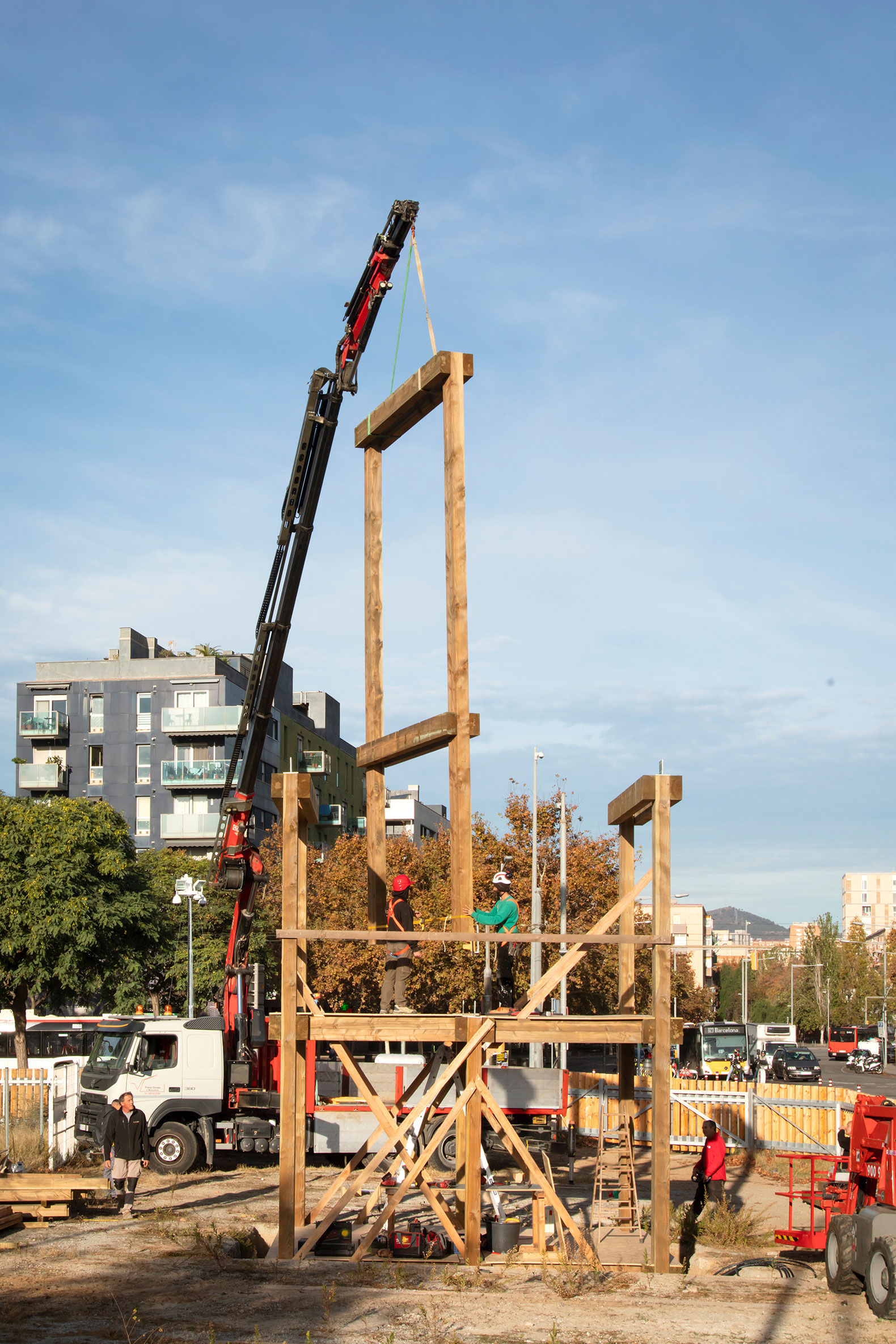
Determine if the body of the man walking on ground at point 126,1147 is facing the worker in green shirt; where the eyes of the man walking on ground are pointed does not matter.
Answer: no

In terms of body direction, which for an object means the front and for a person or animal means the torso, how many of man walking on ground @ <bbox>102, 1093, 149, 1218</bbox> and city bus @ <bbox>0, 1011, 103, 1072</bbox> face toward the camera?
1

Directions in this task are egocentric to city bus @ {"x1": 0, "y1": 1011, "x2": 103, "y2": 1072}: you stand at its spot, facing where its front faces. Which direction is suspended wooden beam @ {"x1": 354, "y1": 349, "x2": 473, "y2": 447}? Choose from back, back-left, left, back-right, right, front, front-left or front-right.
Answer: right

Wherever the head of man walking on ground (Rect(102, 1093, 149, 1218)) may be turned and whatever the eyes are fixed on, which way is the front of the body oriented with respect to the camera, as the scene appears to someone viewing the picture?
toward the camera

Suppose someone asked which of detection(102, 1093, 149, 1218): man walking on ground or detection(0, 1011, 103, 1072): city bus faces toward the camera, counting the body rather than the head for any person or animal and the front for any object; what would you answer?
the man walking on ground

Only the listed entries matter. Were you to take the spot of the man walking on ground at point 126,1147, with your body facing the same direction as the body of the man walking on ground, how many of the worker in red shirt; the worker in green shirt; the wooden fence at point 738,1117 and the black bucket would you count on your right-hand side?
0

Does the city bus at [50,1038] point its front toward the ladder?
no

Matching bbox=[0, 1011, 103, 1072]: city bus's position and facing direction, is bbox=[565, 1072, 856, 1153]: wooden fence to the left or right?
on its right

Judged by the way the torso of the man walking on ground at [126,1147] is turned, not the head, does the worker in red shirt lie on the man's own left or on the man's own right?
on the man's own left

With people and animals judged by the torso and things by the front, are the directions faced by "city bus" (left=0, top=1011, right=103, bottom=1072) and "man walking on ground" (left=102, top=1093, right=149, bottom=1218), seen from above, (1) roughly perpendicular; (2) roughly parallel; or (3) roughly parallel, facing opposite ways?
roughly perpendicular

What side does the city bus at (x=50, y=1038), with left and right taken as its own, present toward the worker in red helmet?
right

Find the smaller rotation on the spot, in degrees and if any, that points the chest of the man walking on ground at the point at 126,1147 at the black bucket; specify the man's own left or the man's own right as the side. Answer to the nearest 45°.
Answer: approximately 45° to the man's own left

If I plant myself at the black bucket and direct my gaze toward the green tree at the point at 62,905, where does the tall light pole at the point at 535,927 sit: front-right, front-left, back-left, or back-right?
front-right

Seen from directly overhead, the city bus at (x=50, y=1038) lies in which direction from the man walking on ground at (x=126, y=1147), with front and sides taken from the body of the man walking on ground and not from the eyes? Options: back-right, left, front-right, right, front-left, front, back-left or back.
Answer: back

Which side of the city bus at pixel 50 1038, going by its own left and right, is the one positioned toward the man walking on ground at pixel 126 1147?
right

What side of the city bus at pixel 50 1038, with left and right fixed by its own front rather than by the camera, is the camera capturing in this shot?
right
